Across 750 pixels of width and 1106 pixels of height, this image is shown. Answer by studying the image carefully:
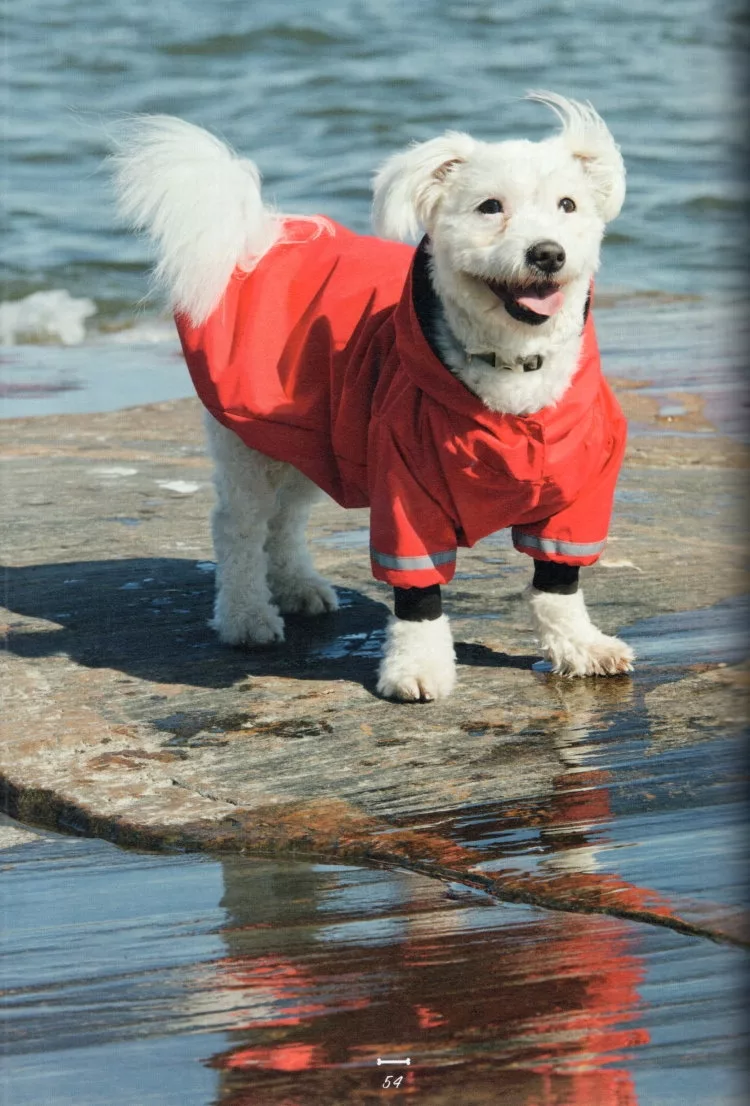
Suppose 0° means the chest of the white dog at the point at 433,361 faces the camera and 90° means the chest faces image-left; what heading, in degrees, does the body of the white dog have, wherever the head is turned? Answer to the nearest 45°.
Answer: approximately 315°
